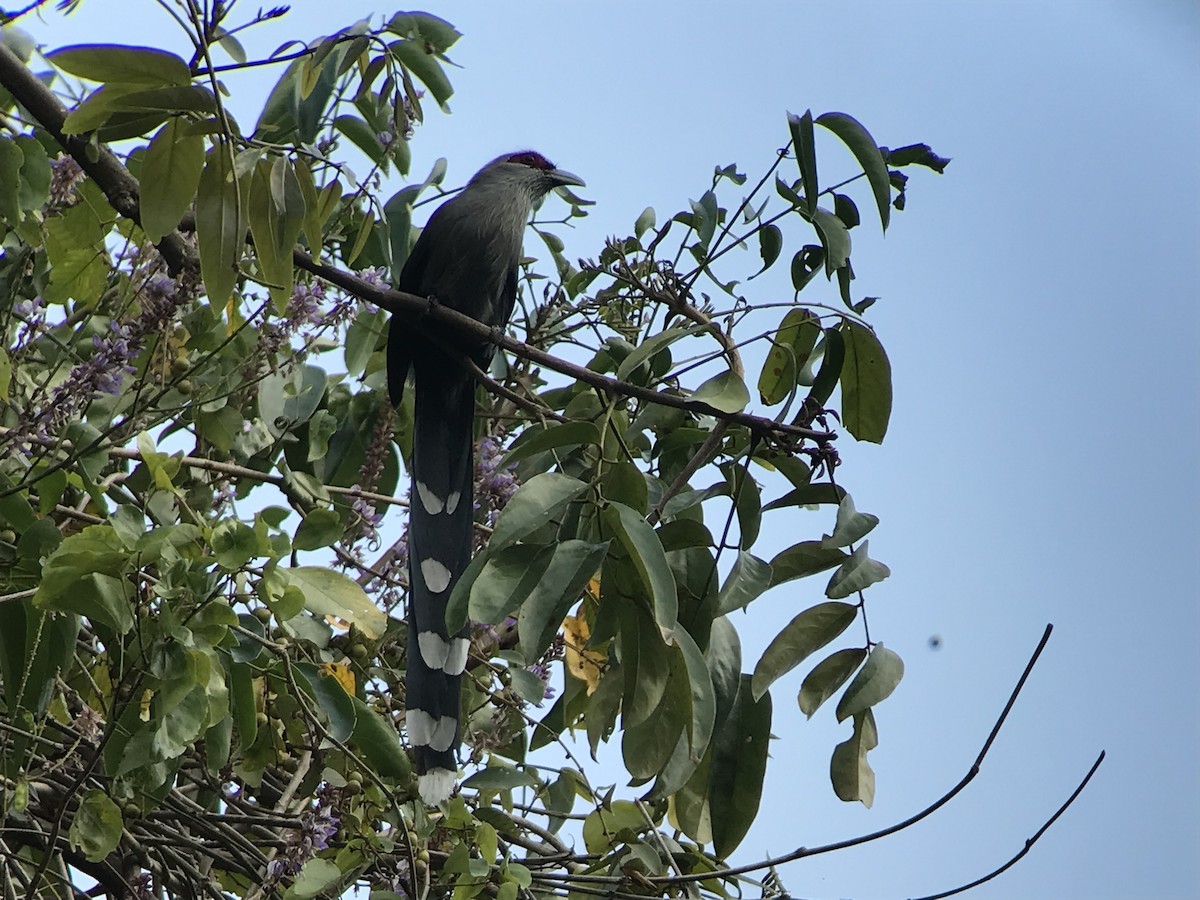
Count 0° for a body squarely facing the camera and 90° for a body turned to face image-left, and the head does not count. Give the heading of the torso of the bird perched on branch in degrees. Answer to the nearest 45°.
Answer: approximately 315°
